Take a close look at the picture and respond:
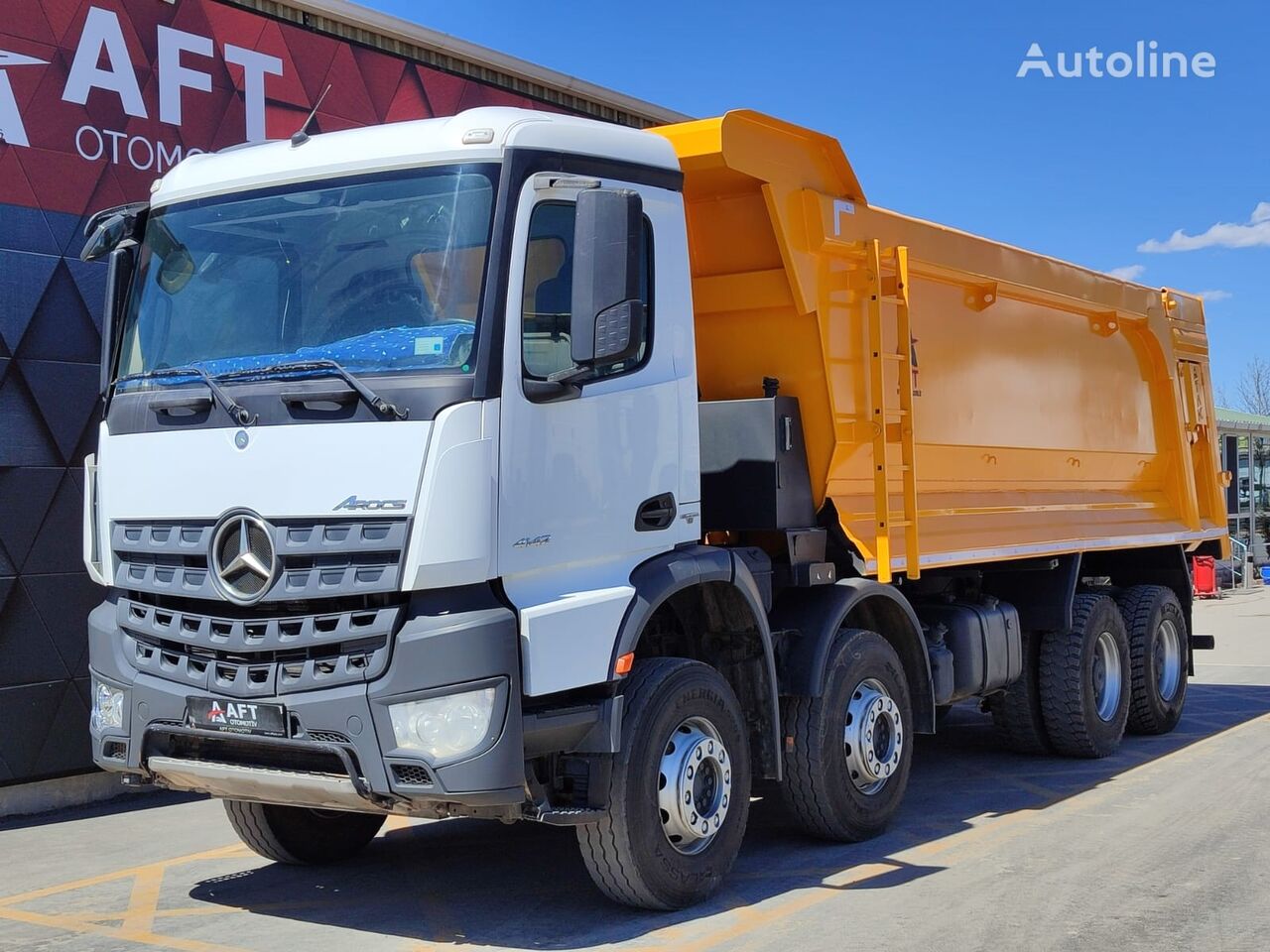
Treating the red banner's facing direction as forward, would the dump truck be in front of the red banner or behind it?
in front

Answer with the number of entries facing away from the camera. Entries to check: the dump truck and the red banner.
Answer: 0

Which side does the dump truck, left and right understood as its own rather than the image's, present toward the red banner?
right

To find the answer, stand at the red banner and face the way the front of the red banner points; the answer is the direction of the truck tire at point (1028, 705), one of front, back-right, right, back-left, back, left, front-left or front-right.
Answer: front-left

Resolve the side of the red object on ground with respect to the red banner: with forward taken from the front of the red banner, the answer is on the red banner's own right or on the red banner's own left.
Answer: on the red banner's own left

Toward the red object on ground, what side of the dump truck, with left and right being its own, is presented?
back

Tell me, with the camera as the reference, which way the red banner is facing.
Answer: facing the viewer and to the right of the viewer

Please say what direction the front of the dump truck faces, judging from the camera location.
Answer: facing the viewer and to the left of the viewer

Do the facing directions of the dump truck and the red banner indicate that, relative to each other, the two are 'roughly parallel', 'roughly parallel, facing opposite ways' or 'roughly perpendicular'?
roughly perpendicular
